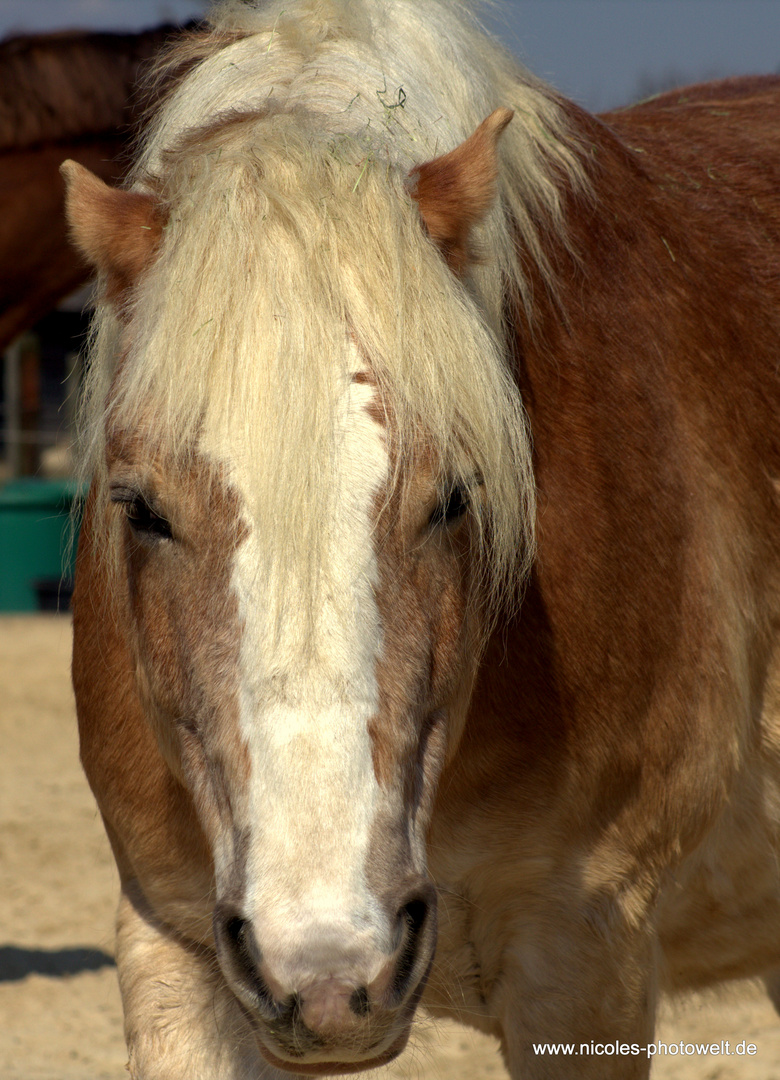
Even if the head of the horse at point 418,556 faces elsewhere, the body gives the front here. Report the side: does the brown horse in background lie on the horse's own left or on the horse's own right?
on the horse's own right

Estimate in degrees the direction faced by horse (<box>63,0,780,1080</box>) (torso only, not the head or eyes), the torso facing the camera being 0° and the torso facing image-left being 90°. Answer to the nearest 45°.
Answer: approximately 45°
